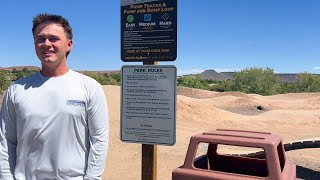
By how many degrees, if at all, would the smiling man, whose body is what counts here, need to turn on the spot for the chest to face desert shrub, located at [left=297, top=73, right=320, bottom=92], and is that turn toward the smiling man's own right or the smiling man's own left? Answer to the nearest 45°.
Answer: approximately 135° to the smiling man's own left

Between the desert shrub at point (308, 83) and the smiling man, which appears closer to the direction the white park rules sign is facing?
the smiling man

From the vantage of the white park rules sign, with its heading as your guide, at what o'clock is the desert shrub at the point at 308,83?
The desert shrub is roughly at 7 o'clock from the white park rules sign.

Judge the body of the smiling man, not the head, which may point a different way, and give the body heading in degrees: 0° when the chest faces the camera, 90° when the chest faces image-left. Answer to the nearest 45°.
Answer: approximately 0°

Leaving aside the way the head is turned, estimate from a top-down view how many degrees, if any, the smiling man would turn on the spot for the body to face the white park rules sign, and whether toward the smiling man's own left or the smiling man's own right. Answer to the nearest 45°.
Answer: approximately 135° to the smiling man's own left

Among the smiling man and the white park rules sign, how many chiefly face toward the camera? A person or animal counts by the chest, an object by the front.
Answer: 2

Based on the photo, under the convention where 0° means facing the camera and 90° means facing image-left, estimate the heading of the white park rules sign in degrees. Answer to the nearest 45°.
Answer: approximately 0°
